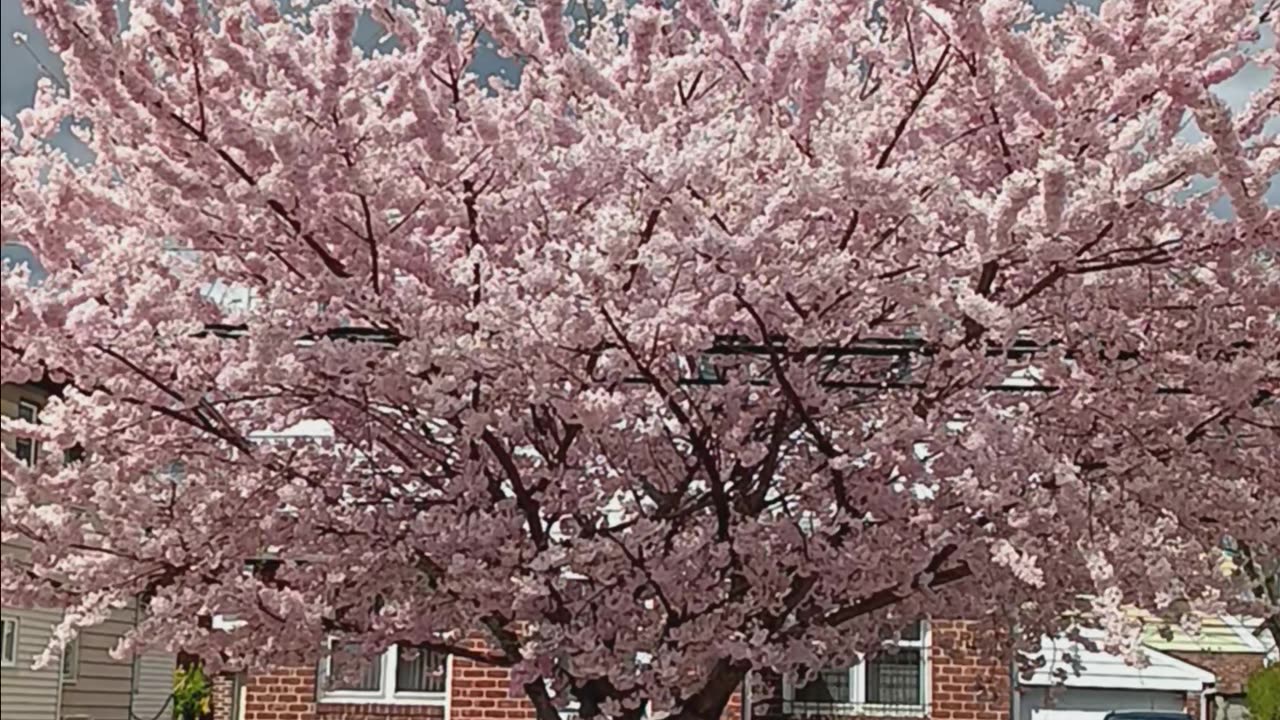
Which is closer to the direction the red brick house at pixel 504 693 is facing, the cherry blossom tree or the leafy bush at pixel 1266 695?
the cherry blossom tree

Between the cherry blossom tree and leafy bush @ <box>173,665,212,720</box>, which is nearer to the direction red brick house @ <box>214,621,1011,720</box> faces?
the cherry blossom tree

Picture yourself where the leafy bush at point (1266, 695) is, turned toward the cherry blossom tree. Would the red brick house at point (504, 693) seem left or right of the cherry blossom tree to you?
right

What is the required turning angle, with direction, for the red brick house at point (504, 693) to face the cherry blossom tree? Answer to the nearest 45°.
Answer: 0° — it already faces it

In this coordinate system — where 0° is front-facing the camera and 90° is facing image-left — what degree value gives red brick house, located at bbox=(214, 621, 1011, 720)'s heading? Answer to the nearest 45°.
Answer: approximately 0°

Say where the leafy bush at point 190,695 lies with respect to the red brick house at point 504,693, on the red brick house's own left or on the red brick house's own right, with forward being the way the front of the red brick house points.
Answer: on the red brick house's own right

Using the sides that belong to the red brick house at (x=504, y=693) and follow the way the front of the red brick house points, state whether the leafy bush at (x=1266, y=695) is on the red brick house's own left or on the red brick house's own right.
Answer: on the red brick house's own left

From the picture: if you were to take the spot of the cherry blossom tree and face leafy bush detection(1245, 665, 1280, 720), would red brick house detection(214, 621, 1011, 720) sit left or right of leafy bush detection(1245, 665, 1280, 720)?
left
